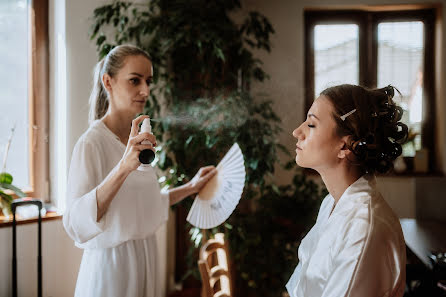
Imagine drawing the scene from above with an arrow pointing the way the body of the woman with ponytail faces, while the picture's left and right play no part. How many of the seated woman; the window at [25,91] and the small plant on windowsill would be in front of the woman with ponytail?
1

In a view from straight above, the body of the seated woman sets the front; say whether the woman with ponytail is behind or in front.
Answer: in front

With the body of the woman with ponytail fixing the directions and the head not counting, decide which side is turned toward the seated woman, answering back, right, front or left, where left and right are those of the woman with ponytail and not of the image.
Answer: front

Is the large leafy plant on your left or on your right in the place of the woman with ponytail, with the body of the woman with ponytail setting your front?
on your left

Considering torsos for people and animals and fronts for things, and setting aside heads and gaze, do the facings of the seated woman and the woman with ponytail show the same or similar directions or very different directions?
very different directions

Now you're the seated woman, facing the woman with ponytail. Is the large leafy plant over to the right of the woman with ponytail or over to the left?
right

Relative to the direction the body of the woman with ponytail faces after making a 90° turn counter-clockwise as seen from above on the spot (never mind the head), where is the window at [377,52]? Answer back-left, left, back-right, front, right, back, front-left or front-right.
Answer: front

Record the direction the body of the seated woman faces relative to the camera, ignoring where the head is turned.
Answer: to the viewer's left

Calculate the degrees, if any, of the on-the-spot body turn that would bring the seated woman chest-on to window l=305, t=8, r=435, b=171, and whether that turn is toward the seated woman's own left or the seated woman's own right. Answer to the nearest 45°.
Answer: approximately 90° to the seated woman's own right

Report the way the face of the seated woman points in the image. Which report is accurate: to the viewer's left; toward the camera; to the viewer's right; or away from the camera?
to the viewer's left

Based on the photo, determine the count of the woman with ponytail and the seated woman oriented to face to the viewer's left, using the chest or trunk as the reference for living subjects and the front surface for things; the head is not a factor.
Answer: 1
